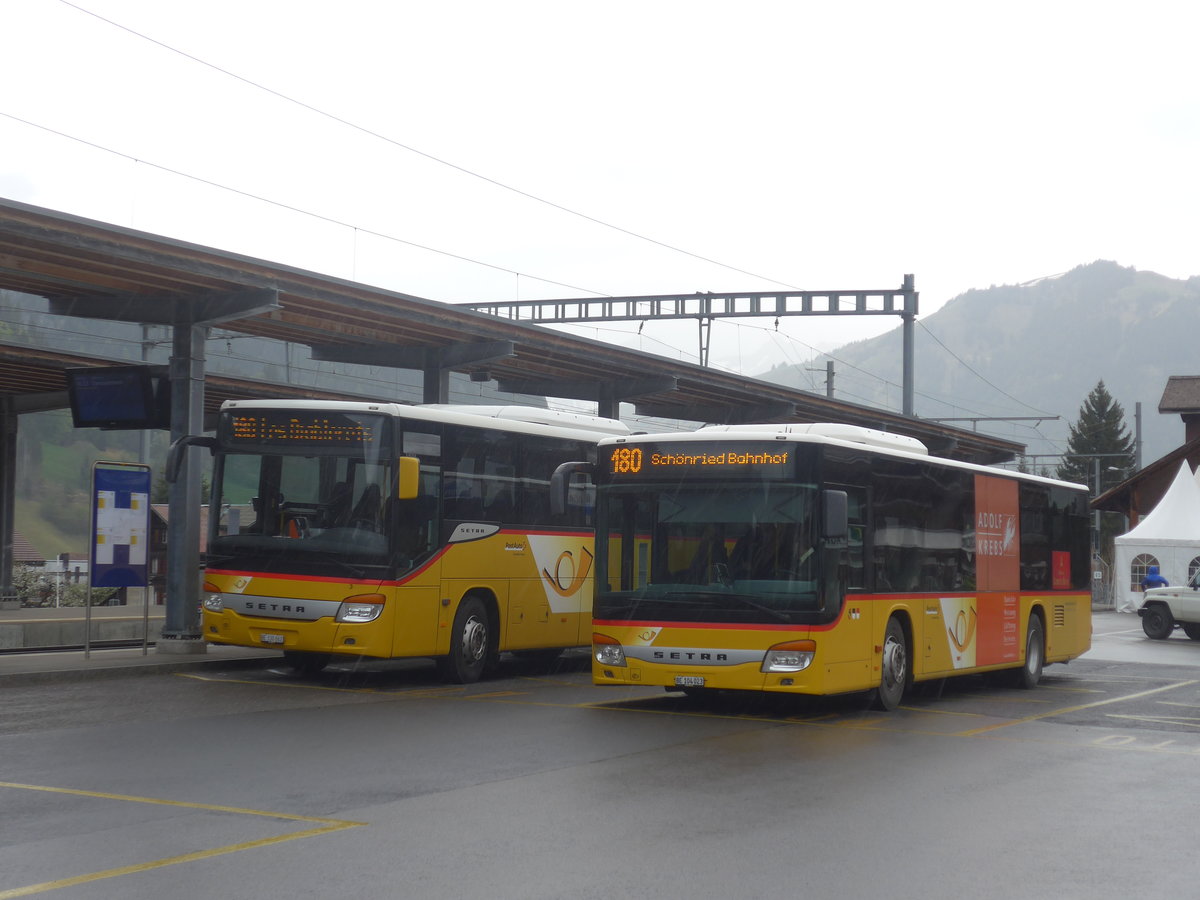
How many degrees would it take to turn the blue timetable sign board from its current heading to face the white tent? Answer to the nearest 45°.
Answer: approximately 135° to its left

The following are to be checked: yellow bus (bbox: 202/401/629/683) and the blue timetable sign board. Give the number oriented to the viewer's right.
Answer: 0

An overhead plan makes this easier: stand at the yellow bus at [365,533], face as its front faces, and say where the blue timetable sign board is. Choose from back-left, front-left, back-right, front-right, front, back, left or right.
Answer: right

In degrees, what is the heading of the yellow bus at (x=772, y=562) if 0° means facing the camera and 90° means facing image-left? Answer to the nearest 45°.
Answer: approximately 45°

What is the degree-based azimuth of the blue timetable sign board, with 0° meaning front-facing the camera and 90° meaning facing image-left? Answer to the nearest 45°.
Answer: approximately 0°

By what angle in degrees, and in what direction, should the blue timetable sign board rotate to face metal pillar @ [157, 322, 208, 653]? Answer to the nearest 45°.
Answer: approximately 135° to its left

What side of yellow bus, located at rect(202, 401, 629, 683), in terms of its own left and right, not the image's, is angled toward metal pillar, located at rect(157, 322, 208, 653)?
right

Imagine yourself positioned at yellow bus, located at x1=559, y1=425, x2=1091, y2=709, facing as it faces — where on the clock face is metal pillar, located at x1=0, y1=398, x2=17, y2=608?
The metal pillar is roughly at 3 o'clock from the yellow bus.

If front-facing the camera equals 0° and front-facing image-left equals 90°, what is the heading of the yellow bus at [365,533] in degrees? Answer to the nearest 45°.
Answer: approximately 45°
